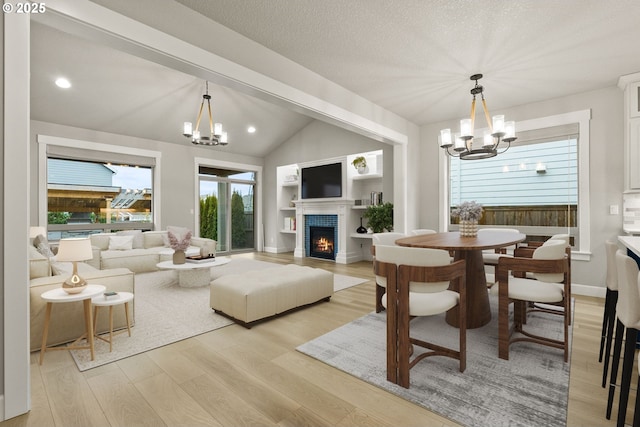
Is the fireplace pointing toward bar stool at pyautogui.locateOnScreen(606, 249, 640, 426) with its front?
no

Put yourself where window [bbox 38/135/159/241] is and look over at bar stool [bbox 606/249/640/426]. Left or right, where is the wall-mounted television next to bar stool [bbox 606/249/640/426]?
left

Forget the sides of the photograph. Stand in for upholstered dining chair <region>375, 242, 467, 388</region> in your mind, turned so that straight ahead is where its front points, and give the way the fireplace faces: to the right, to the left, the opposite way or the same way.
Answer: the opposite way

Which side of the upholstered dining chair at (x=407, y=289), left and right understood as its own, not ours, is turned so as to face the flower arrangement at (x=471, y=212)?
front

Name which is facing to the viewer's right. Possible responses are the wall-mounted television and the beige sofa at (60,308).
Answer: the beige sofa

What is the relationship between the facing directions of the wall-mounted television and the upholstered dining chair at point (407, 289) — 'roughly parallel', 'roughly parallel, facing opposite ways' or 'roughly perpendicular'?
roughly parallel, facing opposite ways

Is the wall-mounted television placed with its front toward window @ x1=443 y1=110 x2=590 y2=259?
no

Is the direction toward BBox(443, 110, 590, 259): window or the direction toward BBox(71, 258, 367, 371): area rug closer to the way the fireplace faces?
the area rug

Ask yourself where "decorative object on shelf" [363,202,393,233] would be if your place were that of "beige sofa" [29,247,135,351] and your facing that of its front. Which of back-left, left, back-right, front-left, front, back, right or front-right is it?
front

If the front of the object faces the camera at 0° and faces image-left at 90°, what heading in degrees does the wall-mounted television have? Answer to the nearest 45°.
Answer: approximately 45°

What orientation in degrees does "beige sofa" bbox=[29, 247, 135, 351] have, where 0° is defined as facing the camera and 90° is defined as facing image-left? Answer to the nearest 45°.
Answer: approximately 270°

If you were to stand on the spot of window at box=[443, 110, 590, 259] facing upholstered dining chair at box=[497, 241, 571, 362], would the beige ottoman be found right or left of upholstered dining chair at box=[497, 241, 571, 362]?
right

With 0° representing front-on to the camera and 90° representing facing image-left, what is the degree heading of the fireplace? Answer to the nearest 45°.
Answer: approximately 45°

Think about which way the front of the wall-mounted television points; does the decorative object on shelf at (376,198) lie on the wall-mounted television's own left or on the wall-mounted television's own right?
on the wall-mounted television's own left

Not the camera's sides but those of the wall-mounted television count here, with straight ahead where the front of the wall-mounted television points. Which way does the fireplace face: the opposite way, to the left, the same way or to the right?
the same way

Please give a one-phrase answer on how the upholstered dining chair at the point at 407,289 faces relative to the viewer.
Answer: facing away from the viewer and to the right of the viewer
